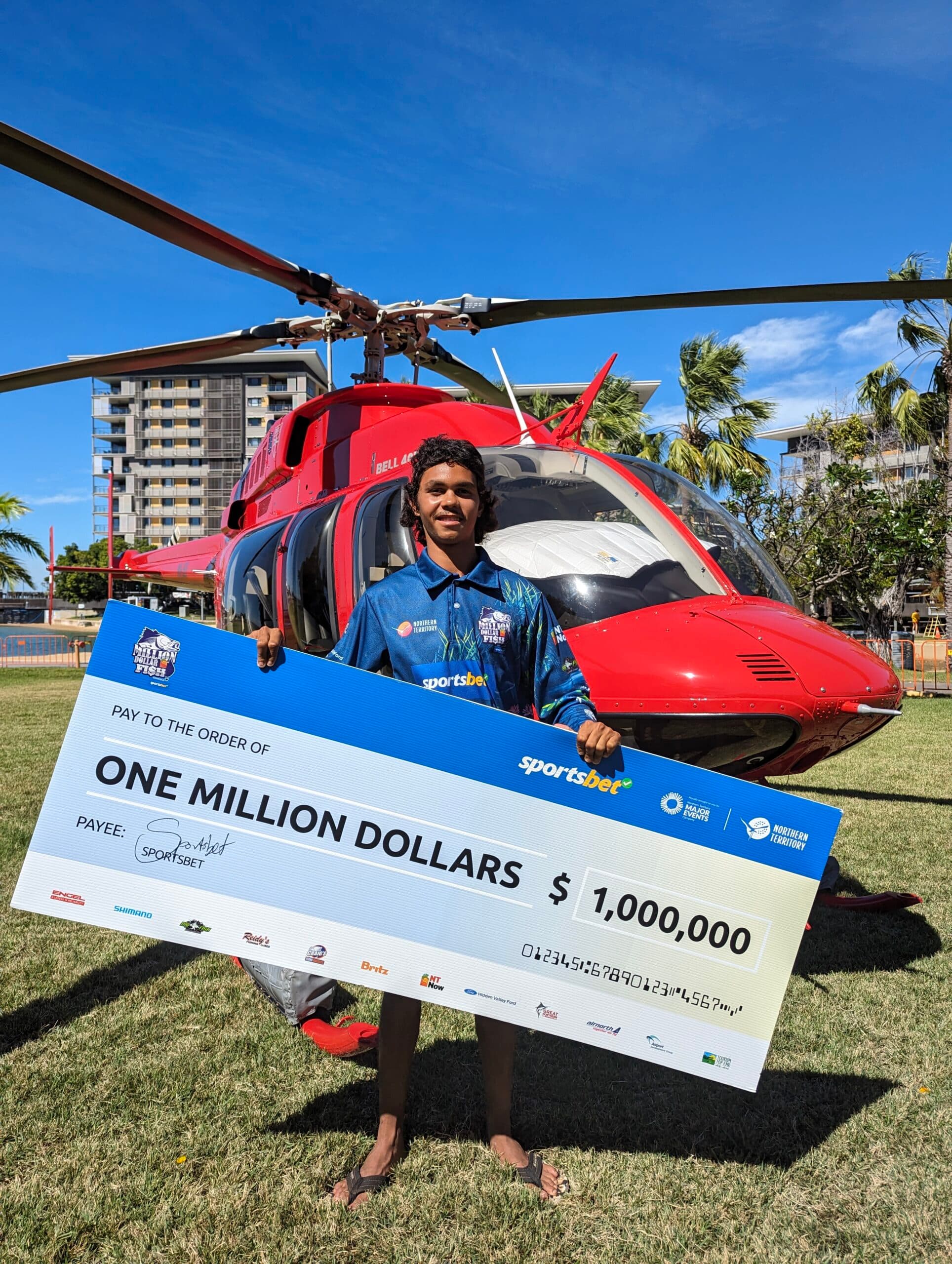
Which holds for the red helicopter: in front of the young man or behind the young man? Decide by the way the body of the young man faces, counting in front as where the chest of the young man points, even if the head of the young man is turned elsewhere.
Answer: behind

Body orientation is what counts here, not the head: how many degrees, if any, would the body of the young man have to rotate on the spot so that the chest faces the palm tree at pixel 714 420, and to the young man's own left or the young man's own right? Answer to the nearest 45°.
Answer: approximately 180°

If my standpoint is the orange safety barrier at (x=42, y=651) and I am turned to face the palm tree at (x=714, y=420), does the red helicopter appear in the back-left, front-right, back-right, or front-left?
front-right

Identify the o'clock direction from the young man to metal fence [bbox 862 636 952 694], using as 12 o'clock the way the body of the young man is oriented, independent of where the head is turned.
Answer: The metal fence is roughly at 7 o'clock from the young man.

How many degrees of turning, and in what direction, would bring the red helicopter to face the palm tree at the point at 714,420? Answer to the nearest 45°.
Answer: approximately 135° to its left

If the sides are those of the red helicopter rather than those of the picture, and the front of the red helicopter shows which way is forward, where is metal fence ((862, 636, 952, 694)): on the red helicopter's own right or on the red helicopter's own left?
on the red helicopter's own left

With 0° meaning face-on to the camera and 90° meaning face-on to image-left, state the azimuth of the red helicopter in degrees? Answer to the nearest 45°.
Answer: approximately 315°

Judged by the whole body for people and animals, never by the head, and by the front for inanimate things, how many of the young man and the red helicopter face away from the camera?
0

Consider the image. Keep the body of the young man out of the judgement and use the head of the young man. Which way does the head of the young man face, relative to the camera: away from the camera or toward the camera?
toward the camera

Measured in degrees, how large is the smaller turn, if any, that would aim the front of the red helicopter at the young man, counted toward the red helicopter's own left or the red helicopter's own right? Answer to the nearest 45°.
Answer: approximately 45° to the red helicopter's own right

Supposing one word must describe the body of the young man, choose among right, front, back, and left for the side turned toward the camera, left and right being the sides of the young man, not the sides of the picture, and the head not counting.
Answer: front
